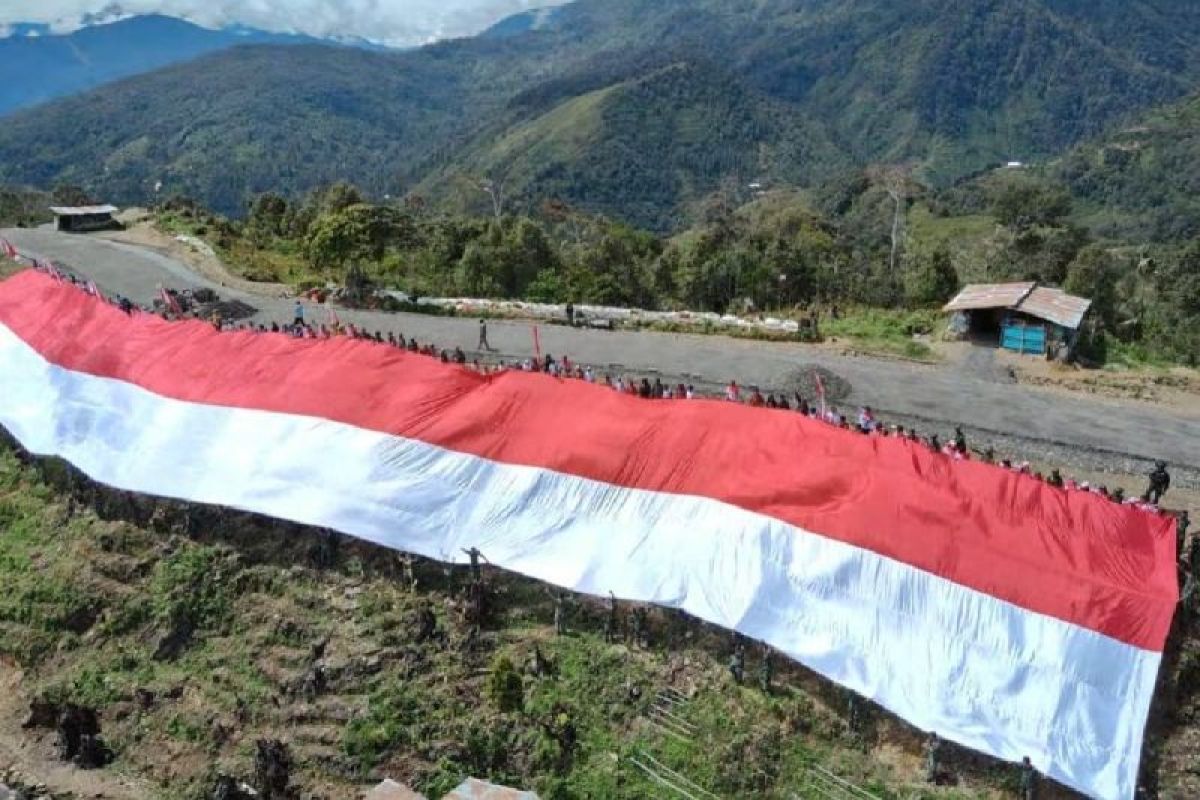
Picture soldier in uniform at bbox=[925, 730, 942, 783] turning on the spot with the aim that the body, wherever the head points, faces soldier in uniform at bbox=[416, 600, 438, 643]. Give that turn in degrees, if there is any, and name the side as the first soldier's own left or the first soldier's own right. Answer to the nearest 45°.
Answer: approximately 90° to the first soldier's own left

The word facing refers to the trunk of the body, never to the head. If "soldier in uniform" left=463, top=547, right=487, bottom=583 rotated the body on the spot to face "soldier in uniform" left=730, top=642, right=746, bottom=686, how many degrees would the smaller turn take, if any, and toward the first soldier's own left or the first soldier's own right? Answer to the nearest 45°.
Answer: approximately 135° to the first soldier's own right

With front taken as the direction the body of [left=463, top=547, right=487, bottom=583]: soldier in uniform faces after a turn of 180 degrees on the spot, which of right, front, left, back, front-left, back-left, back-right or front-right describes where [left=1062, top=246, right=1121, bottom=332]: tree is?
back-left

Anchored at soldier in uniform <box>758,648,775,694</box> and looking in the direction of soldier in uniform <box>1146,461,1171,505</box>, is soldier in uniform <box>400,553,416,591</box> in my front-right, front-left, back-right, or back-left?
back-left

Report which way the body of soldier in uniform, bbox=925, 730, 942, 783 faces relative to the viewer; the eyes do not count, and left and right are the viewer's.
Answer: facing away from the viewer

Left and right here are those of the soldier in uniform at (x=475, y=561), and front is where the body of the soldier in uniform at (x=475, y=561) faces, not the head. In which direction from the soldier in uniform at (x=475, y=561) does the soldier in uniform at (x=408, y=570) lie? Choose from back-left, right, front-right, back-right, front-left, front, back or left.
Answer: front-left

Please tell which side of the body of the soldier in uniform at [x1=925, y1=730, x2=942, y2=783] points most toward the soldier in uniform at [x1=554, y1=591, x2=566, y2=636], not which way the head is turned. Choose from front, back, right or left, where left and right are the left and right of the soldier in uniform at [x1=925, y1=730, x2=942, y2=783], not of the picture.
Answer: left

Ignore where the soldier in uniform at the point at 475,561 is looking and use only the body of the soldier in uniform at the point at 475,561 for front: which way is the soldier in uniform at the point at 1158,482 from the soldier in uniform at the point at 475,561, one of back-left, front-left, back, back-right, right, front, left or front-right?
right

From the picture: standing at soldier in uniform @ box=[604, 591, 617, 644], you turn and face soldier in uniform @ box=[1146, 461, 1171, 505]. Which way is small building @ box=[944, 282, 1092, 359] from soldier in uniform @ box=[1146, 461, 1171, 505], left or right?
left

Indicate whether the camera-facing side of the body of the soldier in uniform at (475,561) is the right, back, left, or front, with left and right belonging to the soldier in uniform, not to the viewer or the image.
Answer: back

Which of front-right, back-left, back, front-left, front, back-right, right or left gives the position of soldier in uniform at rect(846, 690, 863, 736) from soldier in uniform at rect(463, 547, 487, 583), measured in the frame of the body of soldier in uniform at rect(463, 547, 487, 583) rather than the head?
back-right

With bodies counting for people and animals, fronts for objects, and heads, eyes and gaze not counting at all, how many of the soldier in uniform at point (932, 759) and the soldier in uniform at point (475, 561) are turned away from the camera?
2
